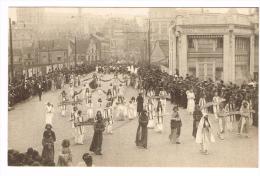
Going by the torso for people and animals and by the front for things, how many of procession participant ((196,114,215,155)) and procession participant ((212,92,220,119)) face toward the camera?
2

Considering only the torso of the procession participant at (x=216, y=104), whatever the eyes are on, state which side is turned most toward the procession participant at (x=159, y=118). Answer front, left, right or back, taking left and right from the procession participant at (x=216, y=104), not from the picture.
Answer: right

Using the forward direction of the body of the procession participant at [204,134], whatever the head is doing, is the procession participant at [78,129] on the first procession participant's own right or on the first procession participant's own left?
on the first procession participant's own right

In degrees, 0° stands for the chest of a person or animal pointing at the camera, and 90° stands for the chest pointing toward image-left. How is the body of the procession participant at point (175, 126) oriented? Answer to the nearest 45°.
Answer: approximately 315°
